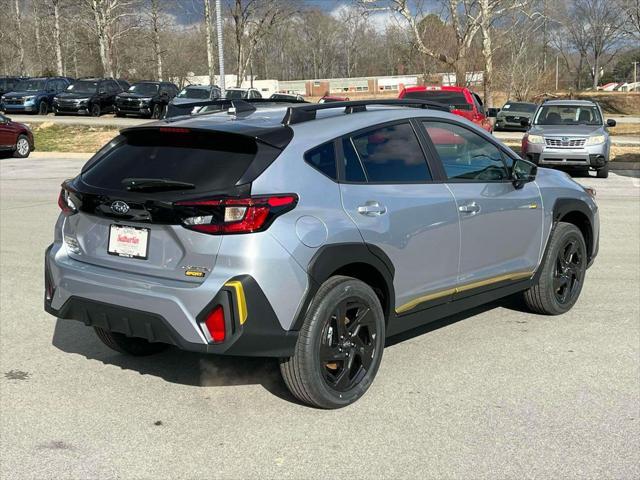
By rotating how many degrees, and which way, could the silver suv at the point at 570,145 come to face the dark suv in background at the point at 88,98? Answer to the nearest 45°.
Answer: approximately 135° to its right

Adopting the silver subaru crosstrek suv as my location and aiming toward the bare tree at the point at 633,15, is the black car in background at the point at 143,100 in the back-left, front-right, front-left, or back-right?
front-left

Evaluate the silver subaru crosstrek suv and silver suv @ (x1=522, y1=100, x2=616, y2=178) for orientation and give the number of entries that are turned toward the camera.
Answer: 1

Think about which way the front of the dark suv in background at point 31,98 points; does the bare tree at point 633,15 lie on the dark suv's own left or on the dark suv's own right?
on the dark suv's own left

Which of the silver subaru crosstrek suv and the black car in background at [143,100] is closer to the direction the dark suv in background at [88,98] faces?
the silver subaru crosstrek suv

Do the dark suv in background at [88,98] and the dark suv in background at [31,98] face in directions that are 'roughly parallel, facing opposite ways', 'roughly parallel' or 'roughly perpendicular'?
roughly parallel

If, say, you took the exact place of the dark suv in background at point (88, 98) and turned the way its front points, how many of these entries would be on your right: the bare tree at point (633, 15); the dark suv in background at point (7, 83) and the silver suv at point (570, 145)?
1

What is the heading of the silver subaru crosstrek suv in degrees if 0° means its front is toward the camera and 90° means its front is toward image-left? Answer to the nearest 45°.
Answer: approximately 225°

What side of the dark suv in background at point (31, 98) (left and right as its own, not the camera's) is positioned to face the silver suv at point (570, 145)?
left

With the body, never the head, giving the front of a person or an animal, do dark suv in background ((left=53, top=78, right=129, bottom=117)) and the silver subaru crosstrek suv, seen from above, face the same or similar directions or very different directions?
very different directions

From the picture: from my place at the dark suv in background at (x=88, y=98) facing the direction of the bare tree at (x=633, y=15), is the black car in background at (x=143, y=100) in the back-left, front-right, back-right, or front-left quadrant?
front-right

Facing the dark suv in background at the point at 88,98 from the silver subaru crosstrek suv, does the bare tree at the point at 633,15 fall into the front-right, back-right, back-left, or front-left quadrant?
front-right

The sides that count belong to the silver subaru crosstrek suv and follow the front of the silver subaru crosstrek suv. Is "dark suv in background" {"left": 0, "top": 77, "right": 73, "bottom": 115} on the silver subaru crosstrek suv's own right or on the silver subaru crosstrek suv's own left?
on the silver subaru crosstrek suv's own left

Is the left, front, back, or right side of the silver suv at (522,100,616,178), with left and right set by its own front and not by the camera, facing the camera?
front

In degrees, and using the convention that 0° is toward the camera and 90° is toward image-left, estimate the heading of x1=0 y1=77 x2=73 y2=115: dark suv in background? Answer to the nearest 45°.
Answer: approximately 45°

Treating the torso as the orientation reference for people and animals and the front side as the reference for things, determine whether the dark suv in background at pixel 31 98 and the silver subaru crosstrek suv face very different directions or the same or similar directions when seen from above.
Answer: very different directions

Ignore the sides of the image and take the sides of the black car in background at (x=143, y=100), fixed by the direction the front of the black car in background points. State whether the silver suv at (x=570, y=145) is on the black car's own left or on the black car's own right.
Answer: on the black car's own left

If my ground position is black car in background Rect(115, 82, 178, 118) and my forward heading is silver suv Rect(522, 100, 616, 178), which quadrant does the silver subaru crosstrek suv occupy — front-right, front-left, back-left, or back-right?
front-right

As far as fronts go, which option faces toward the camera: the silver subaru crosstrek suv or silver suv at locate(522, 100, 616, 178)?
the silver suv

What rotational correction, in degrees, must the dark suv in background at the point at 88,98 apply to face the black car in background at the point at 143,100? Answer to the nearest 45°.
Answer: approximately 90° to its left

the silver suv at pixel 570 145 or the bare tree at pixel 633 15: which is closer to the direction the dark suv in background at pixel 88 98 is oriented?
the silver suv

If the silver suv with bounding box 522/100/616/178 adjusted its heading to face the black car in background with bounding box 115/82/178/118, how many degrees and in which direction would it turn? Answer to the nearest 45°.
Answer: approximately 135° to its right
